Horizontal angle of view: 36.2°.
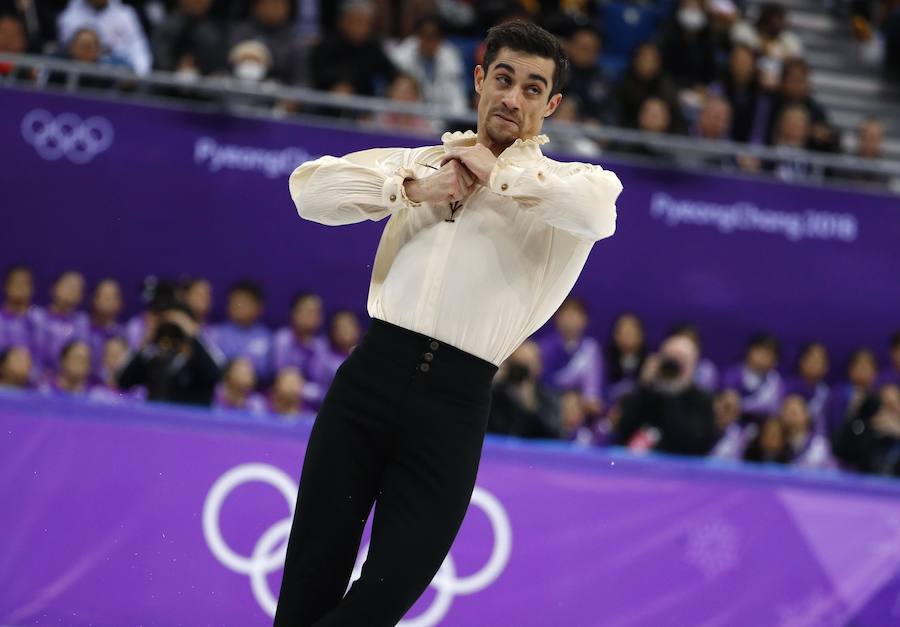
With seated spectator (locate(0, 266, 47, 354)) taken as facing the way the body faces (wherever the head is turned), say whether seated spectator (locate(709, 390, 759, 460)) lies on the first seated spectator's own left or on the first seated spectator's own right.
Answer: on the first seated spectator's own left

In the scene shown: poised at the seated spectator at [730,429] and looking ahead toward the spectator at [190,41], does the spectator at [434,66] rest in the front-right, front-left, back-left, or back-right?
front-right

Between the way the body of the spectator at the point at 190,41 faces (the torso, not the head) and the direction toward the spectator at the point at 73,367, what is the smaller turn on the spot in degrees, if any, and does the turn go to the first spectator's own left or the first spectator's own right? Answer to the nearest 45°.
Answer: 0° — they already face them

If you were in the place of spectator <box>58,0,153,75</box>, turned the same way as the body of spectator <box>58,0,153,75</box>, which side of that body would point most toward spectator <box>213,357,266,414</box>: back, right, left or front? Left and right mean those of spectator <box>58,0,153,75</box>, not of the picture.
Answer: front

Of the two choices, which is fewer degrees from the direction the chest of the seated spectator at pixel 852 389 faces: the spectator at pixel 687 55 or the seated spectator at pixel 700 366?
the seated spectator

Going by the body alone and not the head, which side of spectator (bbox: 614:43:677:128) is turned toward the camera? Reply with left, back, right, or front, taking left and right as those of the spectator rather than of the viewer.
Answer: front

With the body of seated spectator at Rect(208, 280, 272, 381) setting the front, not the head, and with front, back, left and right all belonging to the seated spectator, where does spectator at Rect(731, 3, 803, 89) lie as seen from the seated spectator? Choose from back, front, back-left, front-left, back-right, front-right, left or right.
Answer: back-left

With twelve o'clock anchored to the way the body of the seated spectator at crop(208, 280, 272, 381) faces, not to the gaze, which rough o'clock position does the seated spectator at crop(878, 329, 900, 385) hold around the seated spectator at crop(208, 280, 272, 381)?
the seated spectator at crop(878, 329, 900, 385) is roughly at 9 o'clock from the seated spectator at crop(208, 280, 272, 381).

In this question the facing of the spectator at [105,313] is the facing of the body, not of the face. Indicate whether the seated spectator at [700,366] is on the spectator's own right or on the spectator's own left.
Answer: on the spectator's own left

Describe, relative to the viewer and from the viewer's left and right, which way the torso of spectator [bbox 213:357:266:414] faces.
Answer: facing the viewer

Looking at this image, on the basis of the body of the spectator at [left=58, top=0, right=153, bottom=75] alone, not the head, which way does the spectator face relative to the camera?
toward the camera
